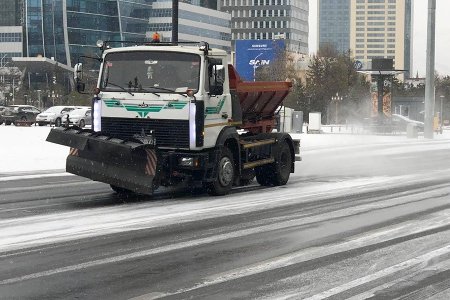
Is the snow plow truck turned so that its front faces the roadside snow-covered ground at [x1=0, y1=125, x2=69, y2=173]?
no

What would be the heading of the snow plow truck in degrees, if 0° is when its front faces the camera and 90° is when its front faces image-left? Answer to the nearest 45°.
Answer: approximately 45°
